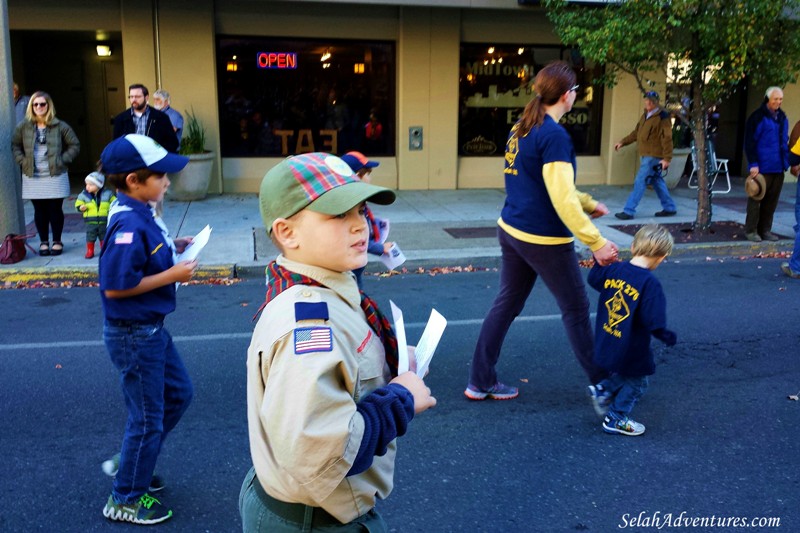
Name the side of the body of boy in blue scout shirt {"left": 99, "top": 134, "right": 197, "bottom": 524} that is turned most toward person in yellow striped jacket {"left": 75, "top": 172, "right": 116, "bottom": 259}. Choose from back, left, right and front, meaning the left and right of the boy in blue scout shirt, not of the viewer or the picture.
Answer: left

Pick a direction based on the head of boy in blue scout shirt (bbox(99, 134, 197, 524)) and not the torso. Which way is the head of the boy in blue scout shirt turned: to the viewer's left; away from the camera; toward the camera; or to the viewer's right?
to the viewer's right

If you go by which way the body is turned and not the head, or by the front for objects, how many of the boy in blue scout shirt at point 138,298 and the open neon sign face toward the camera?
1

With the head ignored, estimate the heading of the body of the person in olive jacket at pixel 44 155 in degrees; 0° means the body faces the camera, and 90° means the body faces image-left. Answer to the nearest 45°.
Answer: approximately 0°

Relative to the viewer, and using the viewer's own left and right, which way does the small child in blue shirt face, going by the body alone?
facing away from the viewer and to the right of the viewer

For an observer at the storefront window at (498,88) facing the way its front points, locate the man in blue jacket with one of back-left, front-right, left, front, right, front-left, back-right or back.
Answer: front-left

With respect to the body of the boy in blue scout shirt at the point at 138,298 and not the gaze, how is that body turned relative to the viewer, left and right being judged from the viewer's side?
facing to the right of the viewer

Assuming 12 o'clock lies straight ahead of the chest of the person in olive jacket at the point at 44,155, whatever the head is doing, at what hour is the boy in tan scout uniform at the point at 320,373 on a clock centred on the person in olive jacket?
The boy in tan scout uniform is roughly at 12 o'clock from the person in olive jacket.

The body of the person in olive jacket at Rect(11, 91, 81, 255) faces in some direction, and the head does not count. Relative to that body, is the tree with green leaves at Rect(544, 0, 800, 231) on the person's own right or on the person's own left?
on the person's own left

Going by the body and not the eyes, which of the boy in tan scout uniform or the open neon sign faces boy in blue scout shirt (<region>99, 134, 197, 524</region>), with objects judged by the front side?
the open neon sign
